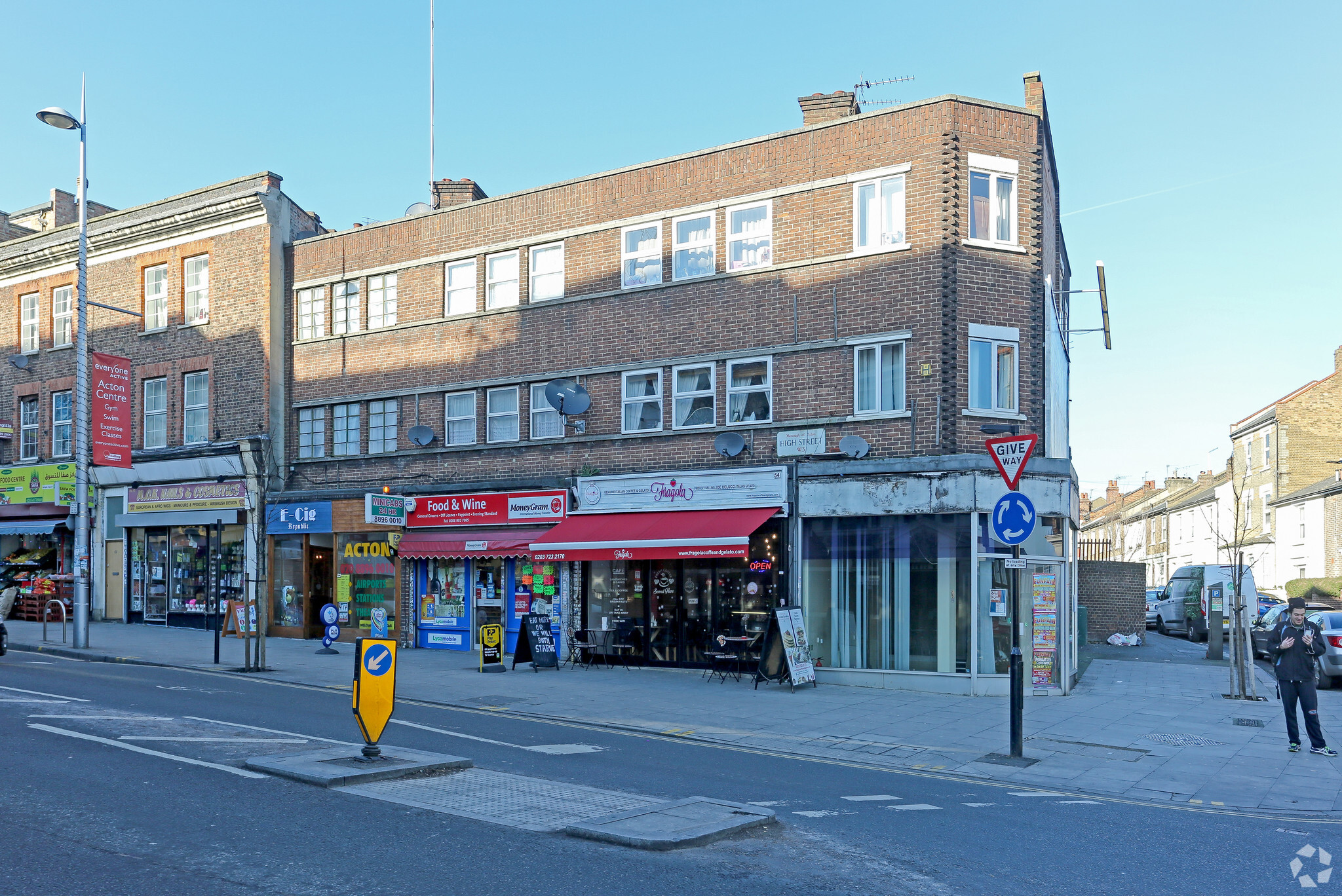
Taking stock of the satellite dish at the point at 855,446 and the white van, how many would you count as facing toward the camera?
1

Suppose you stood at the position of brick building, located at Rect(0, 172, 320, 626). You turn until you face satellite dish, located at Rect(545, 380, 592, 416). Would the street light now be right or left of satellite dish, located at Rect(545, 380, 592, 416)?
right

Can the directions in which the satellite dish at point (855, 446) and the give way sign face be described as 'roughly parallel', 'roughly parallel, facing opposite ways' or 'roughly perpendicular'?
roughly parallel

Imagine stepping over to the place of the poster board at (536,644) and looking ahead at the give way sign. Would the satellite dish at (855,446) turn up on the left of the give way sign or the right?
left

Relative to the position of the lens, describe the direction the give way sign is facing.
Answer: facing the viewer

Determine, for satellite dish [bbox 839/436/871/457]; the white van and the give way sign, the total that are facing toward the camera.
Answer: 2

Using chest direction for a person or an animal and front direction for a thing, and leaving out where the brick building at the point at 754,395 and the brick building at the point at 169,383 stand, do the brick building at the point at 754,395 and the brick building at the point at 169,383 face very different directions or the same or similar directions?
same or similar directions

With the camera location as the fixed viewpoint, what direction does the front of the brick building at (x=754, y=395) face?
facing the viewer and to the left of the viewer

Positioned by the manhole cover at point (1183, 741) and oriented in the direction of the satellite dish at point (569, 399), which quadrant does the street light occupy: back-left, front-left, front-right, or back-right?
front-left
